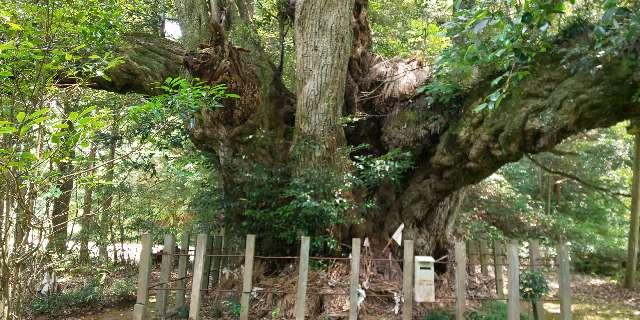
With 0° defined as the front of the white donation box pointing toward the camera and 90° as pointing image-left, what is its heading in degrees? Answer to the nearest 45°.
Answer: approximately 0°

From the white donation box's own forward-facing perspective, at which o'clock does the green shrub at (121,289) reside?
The green shrub is roughly at 4 o'clock from the white donation box.

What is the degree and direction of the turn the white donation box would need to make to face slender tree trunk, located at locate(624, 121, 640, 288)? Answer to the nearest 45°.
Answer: approximately 135° to its left

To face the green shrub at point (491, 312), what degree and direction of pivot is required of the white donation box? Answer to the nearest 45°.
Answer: approximately 135° to its left
